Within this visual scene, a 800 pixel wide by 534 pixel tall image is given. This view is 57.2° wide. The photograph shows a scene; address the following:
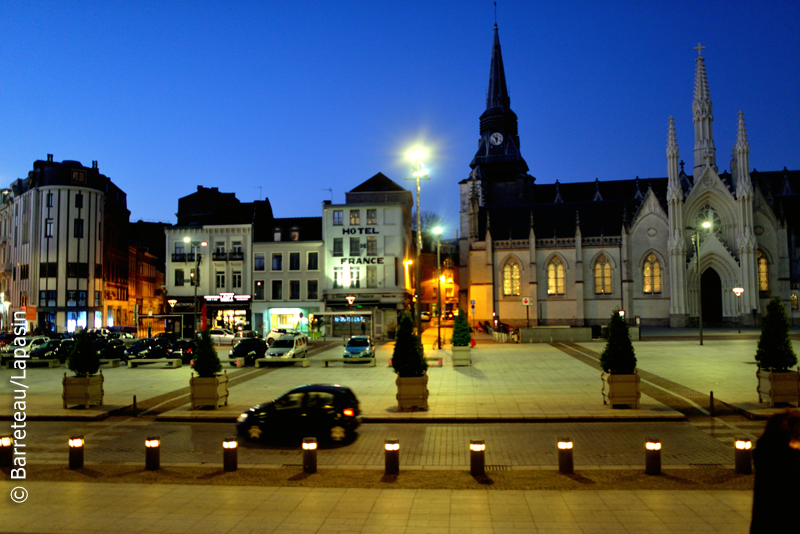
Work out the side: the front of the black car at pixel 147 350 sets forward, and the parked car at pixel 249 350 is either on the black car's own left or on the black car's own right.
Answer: on the black car's own left

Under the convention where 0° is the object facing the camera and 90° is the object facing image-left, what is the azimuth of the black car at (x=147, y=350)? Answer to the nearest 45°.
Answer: approximately 45°

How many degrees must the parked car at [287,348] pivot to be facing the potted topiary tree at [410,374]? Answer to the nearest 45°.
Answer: approximately 45° to its left

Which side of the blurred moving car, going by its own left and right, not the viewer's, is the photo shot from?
left

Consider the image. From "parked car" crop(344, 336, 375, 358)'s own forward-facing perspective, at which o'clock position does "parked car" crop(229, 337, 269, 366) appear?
"parked car" crop(229, 337, 269, 366) is roughly at 3 o'clock from "parked car" crop(344, 336, 375, 358).

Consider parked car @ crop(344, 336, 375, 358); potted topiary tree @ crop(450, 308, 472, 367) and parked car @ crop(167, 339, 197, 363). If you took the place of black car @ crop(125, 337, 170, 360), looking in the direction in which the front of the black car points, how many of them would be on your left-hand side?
3

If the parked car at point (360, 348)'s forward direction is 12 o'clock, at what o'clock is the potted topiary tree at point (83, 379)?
The potted topiary tree is roughly at 1 o'clock from the parked car.

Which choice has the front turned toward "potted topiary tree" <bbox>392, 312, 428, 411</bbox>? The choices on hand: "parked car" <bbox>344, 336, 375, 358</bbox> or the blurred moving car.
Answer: the parked car

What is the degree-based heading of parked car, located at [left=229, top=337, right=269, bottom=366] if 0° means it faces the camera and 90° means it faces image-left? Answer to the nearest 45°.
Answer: approximately 45°
